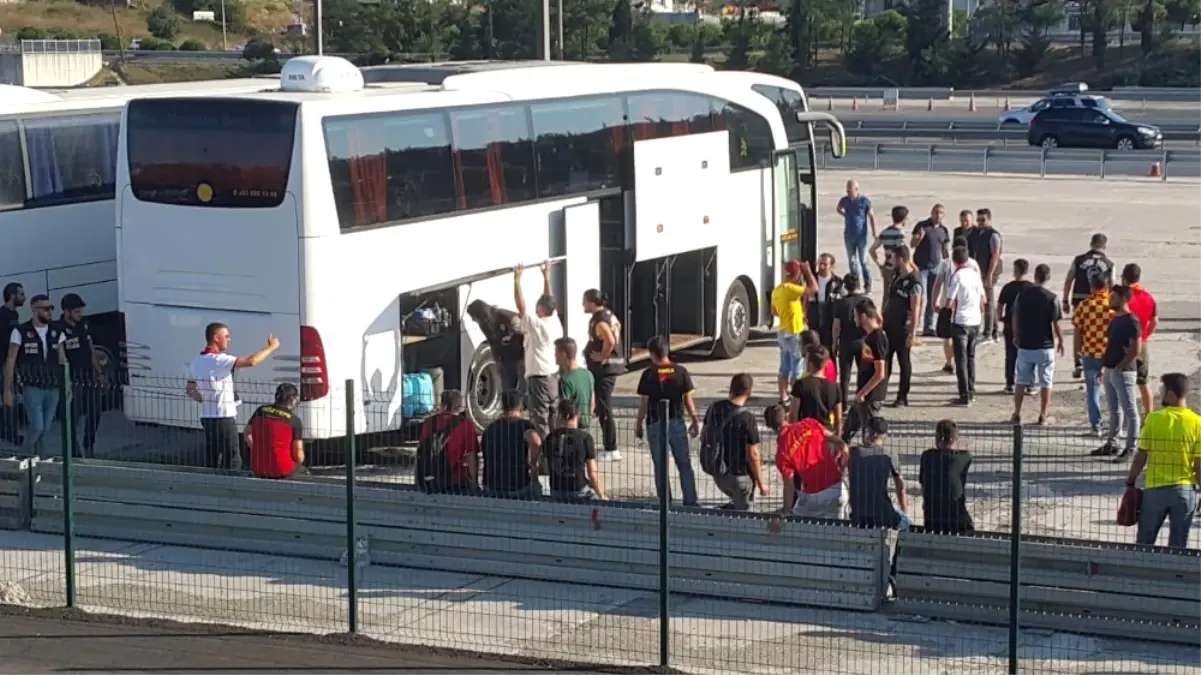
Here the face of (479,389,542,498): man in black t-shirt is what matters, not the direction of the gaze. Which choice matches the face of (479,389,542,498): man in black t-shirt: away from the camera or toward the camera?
away from the camera

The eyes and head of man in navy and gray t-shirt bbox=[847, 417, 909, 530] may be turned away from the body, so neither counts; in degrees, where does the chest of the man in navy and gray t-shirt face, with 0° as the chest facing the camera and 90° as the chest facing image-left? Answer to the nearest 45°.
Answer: approximately 180°

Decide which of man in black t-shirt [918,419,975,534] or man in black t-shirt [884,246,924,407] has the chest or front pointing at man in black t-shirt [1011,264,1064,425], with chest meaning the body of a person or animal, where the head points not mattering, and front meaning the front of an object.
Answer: man in black t-shirt [918,419,975,534]

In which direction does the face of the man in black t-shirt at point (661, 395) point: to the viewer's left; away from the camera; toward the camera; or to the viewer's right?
away from the camera

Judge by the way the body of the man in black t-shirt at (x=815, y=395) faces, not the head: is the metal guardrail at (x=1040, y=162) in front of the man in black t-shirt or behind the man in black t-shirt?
in front

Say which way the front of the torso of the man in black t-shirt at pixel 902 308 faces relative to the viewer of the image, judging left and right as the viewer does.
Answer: facing the viewer and to the left of the viewer

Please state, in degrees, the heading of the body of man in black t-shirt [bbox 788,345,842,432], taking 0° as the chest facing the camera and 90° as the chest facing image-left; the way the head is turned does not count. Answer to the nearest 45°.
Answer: approximately 180°

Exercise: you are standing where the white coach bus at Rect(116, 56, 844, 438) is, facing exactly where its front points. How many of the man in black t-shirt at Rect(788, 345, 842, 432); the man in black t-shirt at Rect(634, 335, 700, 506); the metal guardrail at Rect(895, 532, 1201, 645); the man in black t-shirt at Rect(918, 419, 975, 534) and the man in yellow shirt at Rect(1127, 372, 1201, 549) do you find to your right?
5

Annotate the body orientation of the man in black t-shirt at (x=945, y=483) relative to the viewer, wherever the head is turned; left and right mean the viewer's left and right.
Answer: facing away from the viewer

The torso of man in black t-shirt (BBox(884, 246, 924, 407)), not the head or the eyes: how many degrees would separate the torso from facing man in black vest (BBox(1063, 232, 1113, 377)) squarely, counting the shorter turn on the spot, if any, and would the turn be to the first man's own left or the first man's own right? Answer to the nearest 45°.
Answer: approximately 135° to the first man's own left

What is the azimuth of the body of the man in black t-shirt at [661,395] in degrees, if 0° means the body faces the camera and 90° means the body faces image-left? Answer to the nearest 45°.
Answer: approximately 180°

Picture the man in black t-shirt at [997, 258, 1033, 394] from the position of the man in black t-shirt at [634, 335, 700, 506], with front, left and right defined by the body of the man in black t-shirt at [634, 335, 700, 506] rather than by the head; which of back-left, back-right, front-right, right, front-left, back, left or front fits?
front-right

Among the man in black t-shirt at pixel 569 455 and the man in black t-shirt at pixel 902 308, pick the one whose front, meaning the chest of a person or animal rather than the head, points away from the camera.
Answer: the man in black t-shirt at pixel 569 455

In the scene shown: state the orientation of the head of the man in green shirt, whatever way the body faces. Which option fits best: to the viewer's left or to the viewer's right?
to the viewer's left

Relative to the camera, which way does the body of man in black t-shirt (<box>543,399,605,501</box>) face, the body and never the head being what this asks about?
away from the camera

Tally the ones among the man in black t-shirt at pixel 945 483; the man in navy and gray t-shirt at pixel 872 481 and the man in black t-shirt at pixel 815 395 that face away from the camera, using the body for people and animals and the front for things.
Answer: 3
